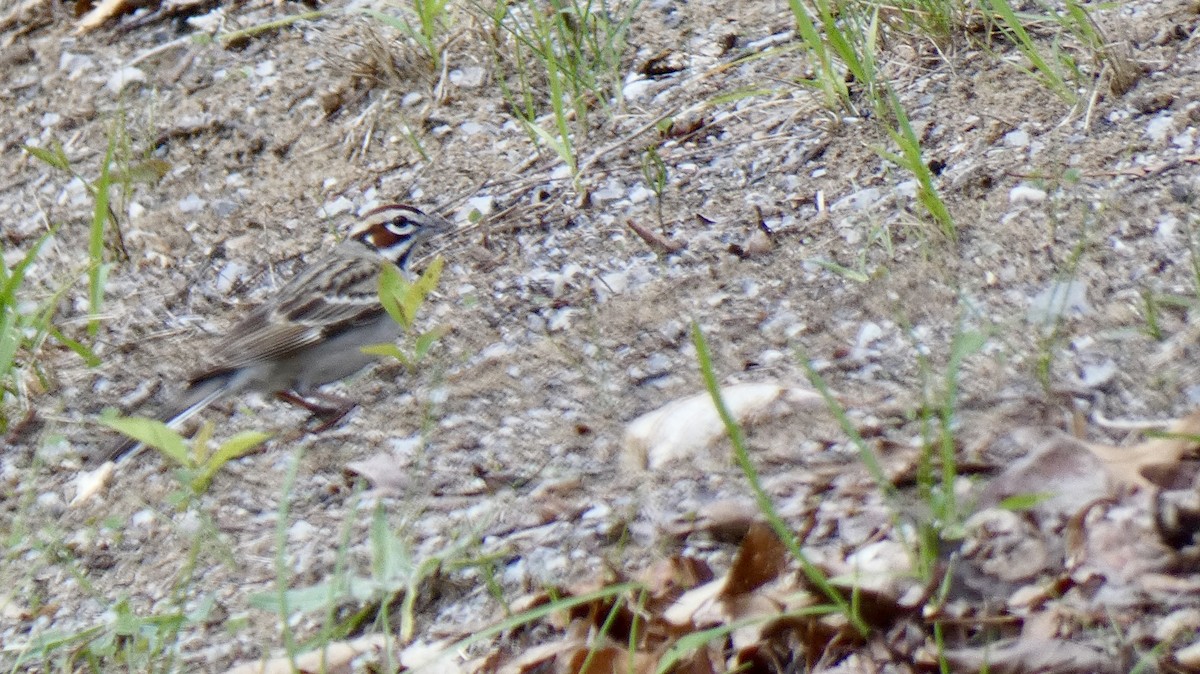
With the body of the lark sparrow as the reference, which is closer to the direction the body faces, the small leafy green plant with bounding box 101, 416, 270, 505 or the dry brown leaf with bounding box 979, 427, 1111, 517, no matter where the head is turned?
the dry brown leaf

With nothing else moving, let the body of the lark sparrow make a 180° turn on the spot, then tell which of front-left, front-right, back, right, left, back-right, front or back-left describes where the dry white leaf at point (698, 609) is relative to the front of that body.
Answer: left

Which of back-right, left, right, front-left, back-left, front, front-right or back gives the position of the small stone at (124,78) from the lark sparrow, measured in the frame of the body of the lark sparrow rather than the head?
left

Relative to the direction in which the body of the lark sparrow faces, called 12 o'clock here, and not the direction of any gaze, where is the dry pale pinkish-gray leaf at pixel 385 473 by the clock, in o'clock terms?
The dry pale pinkish-gray leaf is roughly at 3 o'clock from the lark sparrow.

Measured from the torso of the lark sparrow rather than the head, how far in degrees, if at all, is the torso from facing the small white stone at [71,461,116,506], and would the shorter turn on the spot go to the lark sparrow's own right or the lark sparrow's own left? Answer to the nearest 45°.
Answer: approximately 135° to the lark sparrow's own right

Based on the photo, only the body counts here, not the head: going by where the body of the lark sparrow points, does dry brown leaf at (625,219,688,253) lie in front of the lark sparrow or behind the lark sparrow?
in front

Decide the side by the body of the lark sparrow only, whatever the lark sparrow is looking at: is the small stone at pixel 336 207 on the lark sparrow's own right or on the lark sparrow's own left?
on the lark sparrow's own left

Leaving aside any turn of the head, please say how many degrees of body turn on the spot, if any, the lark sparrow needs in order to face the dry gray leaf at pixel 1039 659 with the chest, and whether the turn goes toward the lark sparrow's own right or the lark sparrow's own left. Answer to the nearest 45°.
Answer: approximately 90° to the lark sparrow's own right

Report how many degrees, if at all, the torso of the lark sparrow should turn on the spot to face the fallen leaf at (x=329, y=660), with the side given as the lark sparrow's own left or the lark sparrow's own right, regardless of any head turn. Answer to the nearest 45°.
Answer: approximately 90° to the lark sparrow's own right

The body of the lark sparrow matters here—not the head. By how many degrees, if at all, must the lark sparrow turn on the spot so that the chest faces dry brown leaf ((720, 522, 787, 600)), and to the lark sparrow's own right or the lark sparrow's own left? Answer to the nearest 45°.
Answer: approximately 90° to the lark sparrow's own right

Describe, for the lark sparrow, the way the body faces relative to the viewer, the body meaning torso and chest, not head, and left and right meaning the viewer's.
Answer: facing to the right of the viewer
